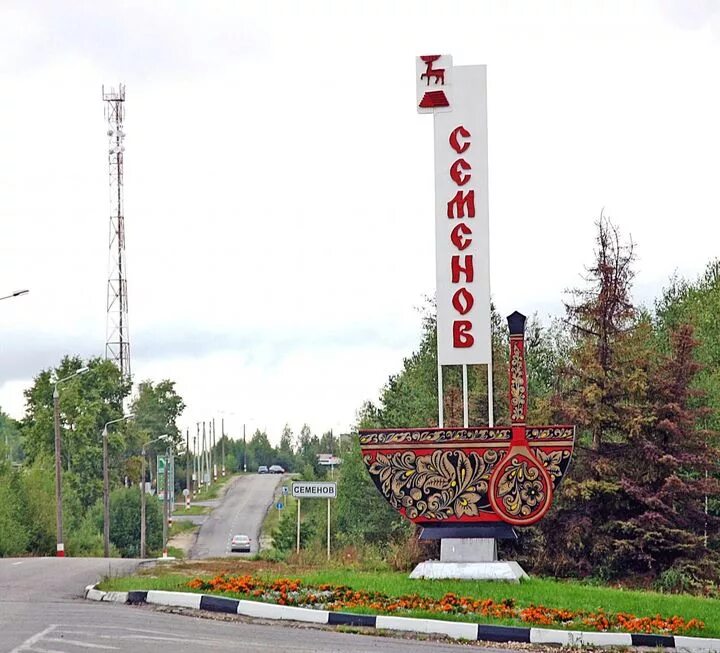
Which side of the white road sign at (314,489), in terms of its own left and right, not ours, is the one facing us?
front

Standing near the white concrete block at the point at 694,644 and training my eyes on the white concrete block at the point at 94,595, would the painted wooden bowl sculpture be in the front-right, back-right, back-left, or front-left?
front-right

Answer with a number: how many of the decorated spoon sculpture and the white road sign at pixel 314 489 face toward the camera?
2

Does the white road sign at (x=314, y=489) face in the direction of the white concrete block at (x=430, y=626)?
yes

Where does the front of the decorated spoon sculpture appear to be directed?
toward the camera

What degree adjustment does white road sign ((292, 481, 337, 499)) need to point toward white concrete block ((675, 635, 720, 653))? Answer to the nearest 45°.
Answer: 0° — it already faces it

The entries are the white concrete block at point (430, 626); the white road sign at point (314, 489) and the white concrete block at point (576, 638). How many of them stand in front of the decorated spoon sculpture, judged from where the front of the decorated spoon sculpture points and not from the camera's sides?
2

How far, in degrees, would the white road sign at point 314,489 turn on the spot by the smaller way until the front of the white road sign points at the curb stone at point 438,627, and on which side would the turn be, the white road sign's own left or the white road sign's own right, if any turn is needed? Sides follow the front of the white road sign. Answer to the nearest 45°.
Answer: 0° — it already faces it

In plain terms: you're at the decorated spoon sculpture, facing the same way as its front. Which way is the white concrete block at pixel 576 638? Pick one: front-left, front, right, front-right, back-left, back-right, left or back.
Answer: front

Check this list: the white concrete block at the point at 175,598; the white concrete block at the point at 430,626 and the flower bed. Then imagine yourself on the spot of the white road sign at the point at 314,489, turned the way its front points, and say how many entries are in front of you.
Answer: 3

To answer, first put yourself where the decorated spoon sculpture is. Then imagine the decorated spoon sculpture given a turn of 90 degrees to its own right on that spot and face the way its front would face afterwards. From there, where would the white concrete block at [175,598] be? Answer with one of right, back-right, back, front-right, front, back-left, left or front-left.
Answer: front-left

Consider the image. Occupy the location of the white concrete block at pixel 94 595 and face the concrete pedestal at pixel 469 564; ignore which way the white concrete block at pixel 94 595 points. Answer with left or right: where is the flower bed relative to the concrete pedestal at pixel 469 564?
right

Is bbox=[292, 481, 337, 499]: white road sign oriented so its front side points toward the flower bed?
yes
